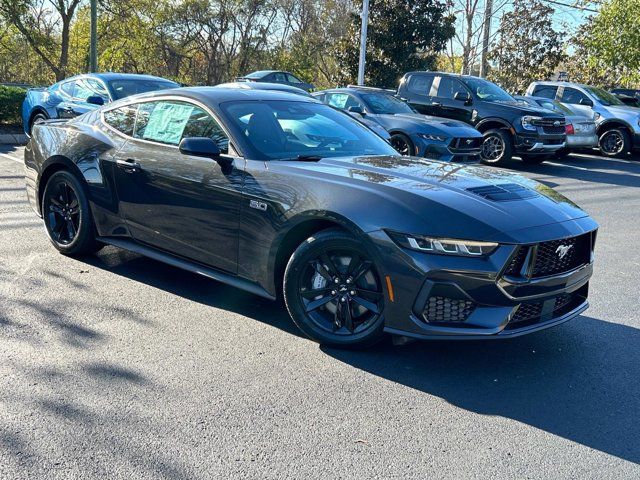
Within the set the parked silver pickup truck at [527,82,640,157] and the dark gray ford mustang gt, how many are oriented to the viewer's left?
0

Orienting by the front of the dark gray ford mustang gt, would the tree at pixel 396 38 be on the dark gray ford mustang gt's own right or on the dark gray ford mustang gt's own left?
on the dark gray ford mustang gt's own left

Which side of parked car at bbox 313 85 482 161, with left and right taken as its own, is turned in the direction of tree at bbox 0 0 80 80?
back

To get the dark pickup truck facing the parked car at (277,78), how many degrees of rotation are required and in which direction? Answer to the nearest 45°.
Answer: approximately 180°

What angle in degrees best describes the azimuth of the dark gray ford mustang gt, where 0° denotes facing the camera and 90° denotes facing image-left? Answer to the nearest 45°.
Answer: approximately 315°

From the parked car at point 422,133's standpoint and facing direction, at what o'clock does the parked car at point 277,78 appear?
the parked car at point 277,78 is roughly at 7 o'clock from the parked car at point 422,133.

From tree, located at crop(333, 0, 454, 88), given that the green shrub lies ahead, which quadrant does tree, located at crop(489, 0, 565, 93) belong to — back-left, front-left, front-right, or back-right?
back-left

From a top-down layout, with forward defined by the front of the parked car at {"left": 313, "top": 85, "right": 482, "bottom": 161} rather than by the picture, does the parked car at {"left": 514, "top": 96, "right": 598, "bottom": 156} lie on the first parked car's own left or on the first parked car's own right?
on the first parked car's own left
